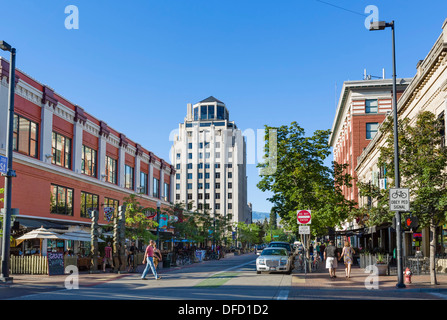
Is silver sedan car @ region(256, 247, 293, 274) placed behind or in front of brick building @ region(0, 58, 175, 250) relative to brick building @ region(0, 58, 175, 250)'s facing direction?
in front

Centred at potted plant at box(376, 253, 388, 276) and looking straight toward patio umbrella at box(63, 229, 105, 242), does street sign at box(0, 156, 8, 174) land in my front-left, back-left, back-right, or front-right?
front-left

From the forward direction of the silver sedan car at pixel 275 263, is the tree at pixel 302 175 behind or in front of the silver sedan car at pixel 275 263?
behind

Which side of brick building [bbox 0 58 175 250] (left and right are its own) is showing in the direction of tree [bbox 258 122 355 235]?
front

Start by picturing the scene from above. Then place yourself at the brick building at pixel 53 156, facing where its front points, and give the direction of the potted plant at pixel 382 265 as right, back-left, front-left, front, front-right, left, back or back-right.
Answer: front

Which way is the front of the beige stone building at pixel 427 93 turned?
to the viewer's left

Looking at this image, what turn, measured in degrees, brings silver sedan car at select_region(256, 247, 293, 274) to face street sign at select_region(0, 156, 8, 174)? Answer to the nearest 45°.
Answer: approximately 45° to its right

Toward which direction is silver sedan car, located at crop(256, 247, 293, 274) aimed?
toward the camera

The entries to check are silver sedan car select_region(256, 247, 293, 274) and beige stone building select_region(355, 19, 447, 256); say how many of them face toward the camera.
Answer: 1

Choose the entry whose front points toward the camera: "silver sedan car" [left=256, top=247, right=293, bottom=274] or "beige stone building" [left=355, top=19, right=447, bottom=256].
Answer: the silver sedan car

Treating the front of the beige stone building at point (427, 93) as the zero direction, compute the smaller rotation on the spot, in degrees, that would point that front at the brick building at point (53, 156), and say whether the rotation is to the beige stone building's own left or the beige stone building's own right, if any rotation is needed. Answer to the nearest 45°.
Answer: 0° — it already faces it

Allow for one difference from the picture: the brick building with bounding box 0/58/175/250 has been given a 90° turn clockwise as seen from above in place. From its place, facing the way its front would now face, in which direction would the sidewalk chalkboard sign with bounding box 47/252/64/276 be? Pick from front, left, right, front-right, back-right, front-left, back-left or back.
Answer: front-left

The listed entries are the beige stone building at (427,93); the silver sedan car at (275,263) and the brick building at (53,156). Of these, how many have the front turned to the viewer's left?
1
